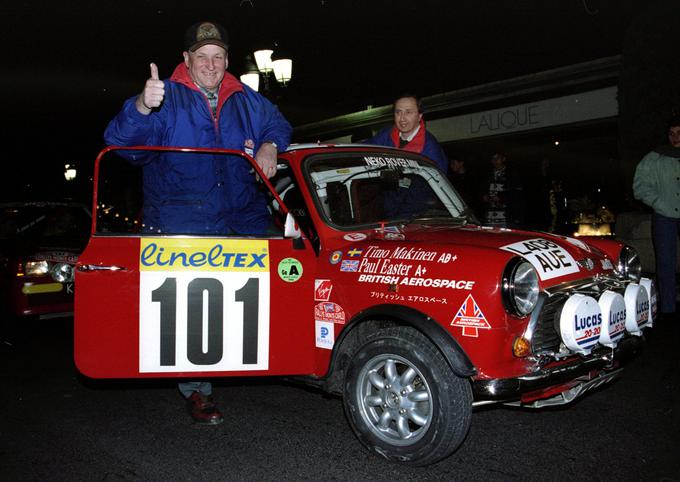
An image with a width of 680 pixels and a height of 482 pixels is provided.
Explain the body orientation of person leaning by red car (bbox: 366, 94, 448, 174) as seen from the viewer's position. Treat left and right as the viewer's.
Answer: facing the viewer and to the left of the viewer

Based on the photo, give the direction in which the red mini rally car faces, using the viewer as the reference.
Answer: facing the viewer and to the right of the viewer

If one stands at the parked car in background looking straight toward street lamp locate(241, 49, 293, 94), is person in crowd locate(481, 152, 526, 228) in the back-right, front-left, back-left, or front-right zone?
front-right

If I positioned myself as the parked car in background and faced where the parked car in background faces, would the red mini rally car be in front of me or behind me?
in front

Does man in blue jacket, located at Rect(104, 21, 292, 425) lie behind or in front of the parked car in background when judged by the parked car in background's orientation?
in front

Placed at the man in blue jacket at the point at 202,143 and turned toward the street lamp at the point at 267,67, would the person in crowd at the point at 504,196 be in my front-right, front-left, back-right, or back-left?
front-right

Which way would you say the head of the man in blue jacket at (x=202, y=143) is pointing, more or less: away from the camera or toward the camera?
toward the camera

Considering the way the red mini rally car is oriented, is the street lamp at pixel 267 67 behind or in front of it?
behind

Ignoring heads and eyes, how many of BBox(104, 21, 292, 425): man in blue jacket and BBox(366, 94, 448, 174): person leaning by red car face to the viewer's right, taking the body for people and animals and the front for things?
0

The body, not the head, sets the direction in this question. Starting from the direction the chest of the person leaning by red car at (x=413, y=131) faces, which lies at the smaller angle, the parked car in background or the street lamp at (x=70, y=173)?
the parked car in background

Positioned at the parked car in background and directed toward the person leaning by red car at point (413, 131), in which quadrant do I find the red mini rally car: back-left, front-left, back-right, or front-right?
front-right

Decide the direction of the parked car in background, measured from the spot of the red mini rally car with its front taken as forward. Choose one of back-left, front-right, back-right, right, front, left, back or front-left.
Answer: back

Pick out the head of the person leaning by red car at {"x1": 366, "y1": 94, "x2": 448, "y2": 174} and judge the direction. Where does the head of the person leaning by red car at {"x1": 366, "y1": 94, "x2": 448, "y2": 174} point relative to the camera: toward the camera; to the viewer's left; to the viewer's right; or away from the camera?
toward the camera

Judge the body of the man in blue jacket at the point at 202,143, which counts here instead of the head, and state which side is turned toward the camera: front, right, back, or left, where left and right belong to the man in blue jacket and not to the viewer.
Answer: front
